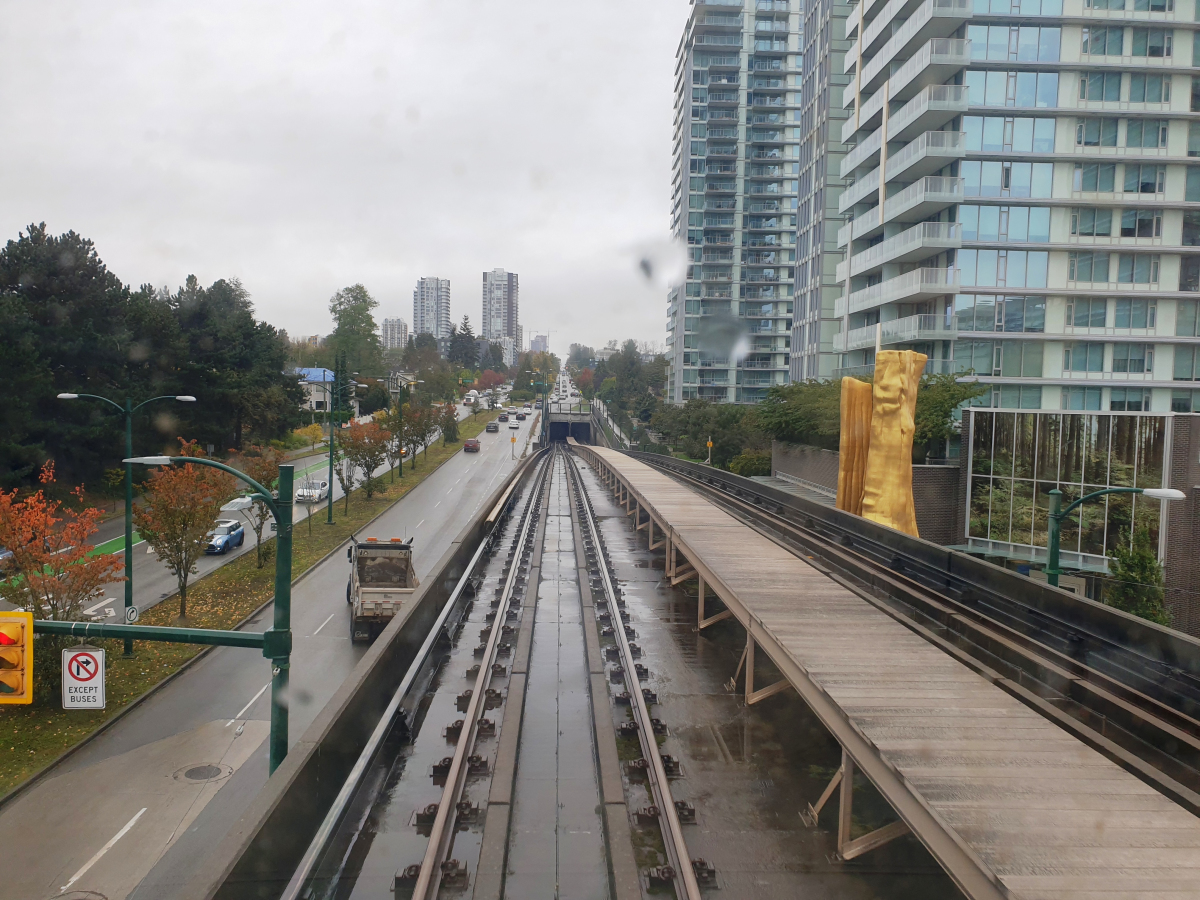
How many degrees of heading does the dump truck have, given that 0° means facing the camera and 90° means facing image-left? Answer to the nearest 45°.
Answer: approximately 180°

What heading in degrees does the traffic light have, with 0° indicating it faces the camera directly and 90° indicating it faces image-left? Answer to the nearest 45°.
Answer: approximately 0°

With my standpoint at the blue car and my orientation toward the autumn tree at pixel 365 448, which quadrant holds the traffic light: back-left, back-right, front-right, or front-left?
back-right

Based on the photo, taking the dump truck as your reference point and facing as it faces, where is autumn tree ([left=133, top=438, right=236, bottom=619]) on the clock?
The autumn tree is roughly at 10 o'clock from the dump truck.

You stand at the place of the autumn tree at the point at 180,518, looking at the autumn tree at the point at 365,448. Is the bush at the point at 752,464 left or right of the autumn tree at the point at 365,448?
right

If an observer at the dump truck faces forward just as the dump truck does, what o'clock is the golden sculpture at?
The golden sculpture is roughly at 3 o'clock from the dump truck.

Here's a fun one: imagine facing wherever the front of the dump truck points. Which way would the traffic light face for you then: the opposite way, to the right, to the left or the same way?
the opposite way

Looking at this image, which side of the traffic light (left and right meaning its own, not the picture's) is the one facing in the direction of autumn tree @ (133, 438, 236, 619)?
back
